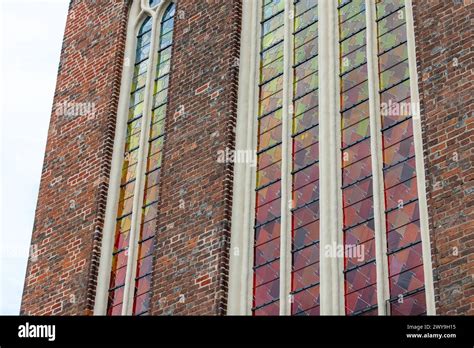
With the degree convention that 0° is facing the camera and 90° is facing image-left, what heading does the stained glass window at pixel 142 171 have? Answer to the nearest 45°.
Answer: approximately 45°

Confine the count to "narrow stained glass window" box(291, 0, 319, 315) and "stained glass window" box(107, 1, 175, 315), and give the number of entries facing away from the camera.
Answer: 0

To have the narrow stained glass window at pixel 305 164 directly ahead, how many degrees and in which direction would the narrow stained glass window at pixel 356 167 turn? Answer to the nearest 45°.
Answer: approximately 90° to its right

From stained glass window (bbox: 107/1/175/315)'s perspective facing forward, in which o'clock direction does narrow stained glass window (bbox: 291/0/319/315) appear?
The narrow stained glass window is roughly at 9 o'clock from the stained glass window.

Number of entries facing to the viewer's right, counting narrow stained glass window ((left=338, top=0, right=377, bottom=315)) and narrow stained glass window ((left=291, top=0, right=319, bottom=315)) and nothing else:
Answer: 0

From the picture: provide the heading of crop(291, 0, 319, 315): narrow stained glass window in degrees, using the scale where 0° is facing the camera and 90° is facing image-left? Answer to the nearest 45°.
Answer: approximately 45°

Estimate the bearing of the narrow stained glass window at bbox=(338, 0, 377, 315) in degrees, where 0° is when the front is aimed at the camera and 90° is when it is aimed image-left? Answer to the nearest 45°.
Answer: approximately 45°

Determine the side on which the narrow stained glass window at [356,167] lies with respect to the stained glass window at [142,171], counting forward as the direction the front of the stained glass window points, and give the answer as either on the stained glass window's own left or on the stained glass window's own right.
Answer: on the stained glass window's own left

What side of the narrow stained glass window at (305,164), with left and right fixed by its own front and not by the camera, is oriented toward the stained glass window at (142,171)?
right
